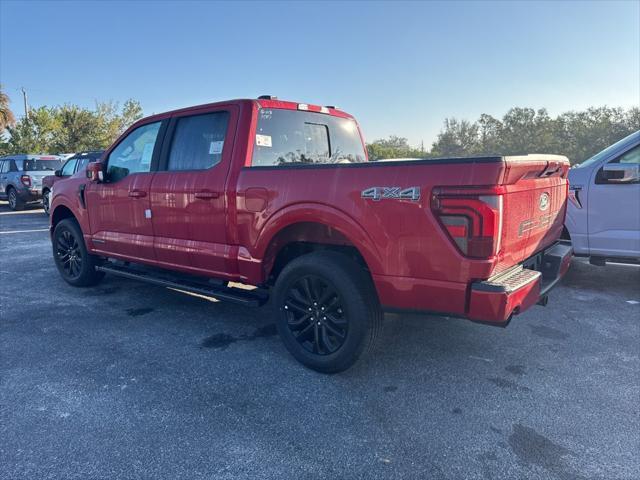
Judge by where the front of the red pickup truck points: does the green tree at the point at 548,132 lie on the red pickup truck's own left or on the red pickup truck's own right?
on the red pickup truck's own right

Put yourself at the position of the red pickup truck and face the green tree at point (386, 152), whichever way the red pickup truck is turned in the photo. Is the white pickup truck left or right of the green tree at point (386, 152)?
right

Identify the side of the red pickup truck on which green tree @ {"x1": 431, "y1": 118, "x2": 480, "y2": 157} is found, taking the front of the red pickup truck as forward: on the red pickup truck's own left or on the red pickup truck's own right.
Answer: on the red pickup truck's own right

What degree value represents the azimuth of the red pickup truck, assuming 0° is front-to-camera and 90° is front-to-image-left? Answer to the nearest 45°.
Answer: approximately 135°

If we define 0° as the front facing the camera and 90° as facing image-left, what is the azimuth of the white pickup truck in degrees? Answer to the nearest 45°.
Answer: approximately 90°

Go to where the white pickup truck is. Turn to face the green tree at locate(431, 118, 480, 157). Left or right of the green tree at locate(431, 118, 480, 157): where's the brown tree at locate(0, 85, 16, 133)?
left

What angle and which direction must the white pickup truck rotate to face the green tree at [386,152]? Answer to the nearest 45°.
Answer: approximately 45° to its right

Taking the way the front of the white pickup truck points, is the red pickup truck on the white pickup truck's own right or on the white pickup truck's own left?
on the white pickup truck's own left
